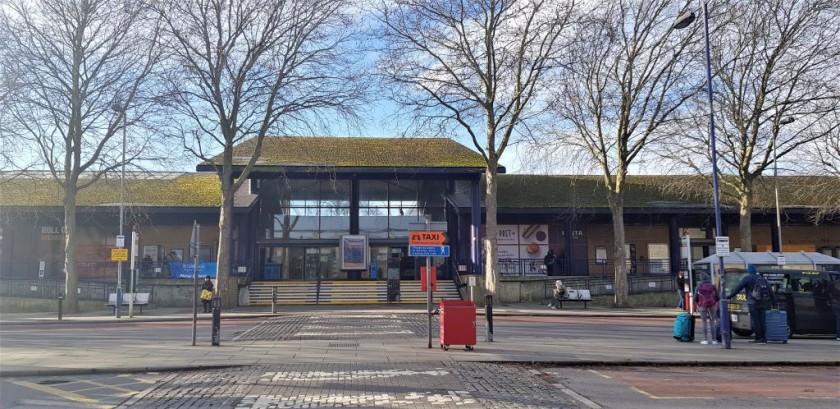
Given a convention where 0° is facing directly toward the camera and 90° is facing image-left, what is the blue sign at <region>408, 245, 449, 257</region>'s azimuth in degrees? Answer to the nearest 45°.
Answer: approximately 0°

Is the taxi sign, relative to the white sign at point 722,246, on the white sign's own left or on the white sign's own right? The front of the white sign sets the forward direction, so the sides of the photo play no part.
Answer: on the white sign's own right

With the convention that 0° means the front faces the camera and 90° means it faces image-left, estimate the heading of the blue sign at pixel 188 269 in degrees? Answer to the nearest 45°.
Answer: approximately 0°

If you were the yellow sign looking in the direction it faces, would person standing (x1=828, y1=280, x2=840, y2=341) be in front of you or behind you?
in front

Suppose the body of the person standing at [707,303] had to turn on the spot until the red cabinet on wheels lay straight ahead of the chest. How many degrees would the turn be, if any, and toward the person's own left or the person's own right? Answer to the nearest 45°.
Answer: approximately 135° to the person's own left

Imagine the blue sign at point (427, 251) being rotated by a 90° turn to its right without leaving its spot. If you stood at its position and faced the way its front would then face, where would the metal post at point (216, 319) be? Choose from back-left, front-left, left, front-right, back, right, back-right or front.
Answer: front
